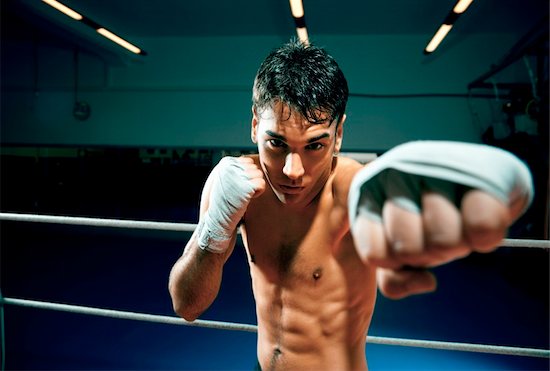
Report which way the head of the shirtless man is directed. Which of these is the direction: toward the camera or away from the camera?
toward the camera

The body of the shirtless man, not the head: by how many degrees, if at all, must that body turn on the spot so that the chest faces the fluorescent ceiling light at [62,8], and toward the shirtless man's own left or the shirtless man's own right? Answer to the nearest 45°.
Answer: approximately 90° to the shirtless man's own right

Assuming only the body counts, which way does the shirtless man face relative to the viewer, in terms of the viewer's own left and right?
facing the viewer and to the left of the viewer

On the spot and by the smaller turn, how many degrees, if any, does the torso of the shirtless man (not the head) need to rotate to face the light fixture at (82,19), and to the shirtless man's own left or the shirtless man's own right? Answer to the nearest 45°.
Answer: approximately 90° to the shirtless man's own right
